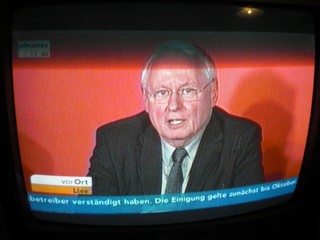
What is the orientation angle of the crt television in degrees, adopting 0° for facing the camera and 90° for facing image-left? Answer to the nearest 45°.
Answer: approximately 0°
